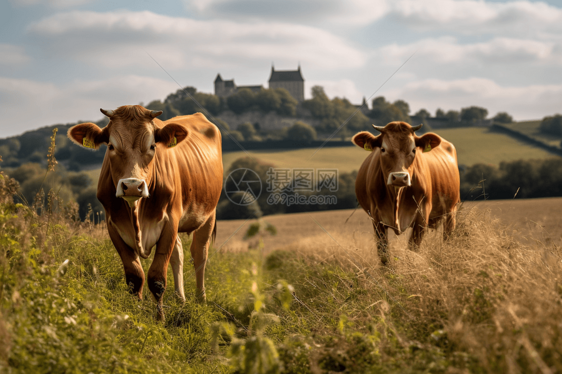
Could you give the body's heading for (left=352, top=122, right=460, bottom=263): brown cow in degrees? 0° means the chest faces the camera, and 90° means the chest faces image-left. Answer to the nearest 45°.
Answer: approximately 45°

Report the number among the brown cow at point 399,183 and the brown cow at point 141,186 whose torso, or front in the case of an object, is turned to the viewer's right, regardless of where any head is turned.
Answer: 0

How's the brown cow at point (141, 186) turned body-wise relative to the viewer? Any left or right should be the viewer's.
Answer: facing the viewer and to the left of the viewer

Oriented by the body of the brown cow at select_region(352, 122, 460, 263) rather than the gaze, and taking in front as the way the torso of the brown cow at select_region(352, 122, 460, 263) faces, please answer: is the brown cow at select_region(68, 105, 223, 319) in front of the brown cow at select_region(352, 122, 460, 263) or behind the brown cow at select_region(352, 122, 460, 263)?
in front

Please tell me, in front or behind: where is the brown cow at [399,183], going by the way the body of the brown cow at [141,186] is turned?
behind
